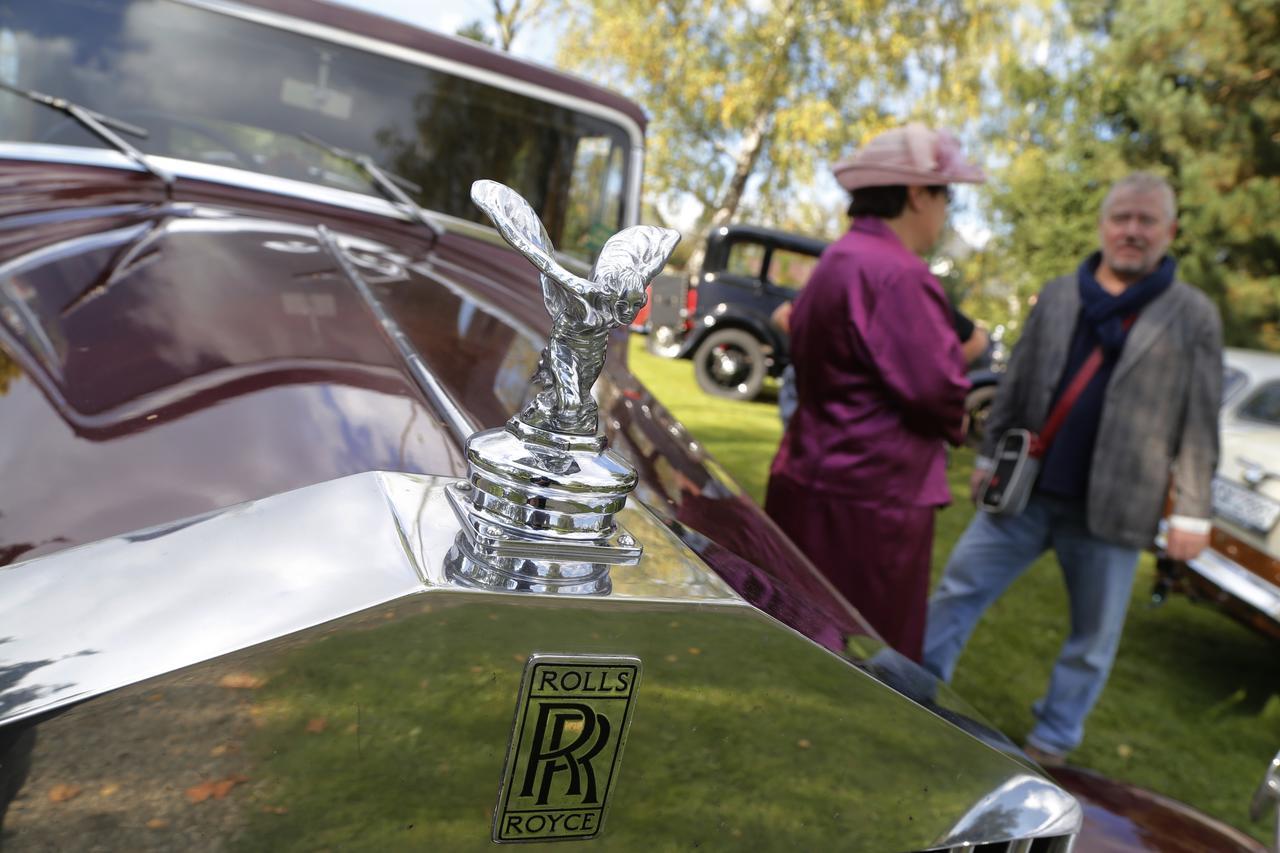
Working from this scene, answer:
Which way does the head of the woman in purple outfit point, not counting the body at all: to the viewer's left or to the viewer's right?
to the viewer's right

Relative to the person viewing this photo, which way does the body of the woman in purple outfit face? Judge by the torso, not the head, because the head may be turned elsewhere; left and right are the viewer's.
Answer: facing away from the viewer and to the right of the viewer

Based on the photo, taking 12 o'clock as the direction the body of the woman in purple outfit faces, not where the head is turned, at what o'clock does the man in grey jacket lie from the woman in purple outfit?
The man in grey jacket is roughly at 12 o'clock from the woman in purple outfit.
